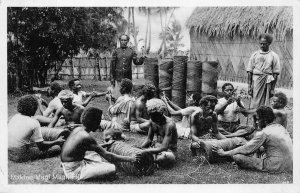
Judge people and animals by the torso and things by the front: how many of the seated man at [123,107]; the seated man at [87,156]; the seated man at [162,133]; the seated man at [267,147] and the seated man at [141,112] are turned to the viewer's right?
2

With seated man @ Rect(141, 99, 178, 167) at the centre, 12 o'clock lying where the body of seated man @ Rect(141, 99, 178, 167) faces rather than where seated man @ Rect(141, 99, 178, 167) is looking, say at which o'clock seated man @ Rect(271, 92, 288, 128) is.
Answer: seated man @ Rect(271, 92, 288, 128) is roughly at 7 o'clock from seated man @ Rect(141, 99, 178, 167).

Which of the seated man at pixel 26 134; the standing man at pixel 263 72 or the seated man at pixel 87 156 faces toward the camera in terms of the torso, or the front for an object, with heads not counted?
the standing man

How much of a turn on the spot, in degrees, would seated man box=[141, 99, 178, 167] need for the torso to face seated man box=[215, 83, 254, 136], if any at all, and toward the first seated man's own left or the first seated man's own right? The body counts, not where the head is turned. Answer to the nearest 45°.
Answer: approximately 180°

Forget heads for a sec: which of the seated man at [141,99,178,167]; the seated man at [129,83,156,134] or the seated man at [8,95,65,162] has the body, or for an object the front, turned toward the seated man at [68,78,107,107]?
the seated man at [8,95,65,162]

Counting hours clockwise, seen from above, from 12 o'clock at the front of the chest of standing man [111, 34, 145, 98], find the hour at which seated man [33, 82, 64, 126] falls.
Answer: The seated man is roughly at 2 o'clock from the standing man.

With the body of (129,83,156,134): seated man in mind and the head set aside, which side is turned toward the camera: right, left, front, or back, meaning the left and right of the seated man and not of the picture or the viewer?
right

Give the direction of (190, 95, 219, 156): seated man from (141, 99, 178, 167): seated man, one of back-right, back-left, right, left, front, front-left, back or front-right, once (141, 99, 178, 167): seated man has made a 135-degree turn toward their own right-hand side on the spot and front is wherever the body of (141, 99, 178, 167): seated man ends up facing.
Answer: front-right

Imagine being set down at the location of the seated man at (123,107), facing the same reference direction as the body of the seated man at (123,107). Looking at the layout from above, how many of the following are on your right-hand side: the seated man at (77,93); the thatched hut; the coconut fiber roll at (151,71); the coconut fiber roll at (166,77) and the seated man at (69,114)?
3
